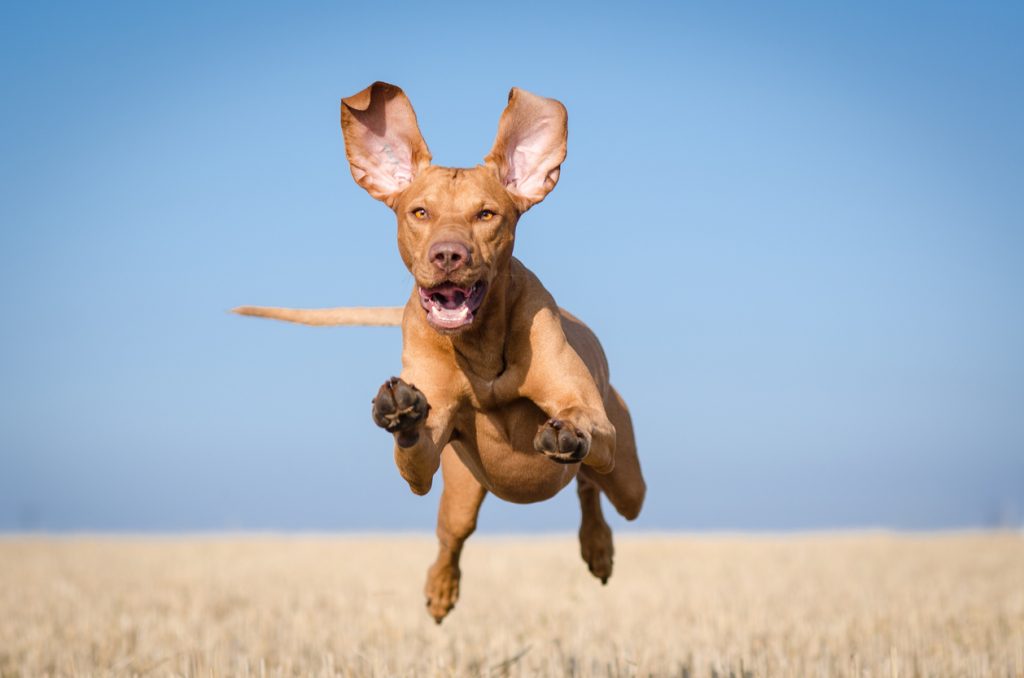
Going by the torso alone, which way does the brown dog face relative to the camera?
toward the camera
